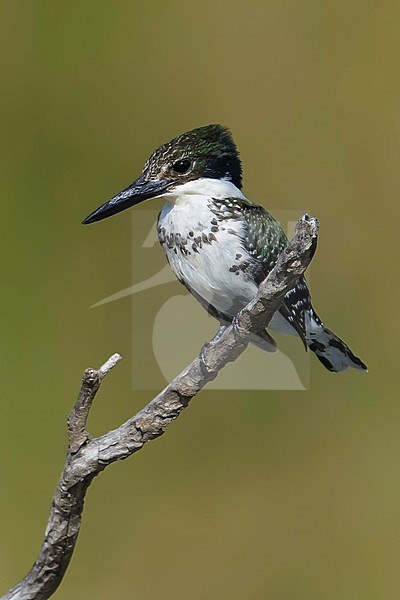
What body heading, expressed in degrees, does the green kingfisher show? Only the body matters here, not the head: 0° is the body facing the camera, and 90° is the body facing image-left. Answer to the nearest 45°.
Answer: approximately 45°
